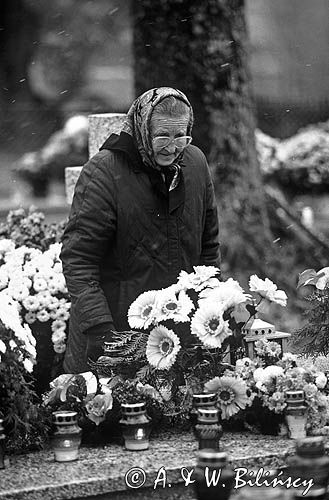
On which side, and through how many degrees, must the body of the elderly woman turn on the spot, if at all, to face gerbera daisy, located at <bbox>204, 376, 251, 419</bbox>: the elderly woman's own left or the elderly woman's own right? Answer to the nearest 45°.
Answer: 0° — they already face it

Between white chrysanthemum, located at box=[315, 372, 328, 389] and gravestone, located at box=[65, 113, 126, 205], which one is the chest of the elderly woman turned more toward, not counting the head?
the white chrysanthemum

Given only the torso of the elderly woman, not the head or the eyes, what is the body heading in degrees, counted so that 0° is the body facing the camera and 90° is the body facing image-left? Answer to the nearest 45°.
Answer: approximately 315°

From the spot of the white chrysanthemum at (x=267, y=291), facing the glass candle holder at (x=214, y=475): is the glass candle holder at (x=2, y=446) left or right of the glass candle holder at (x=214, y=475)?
right

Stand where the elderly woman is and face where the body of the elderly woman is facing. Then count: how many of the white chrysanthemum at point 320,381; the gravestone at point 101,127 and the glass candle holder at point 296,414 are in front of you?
2

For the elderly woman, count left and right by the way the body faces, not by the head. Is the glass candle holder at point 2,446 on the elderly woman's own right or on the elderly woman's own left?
on the elderly woman's own right

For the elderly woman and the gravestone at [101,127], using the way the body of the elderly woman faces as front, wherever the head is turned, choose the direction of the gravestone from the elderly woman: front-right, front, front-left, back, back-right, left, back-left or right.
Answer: back-left

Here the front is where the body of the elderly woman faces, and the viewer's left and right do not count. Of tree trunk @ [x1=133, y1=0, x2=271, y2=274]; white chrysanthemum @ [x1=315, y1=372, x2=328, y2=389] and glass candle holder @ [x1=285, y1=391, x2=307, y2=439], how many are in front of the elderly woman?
2

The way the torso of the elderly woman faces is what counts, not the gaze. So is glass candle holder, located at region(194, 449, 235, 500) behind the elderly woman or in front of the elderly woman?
in front

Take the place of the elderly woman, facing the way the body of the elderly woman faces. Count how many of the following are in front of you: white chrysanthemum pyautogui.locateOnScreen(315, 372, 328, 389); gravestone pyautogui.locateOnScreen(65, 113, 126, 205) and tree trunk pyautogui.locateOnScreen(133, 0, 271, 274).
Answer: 1
